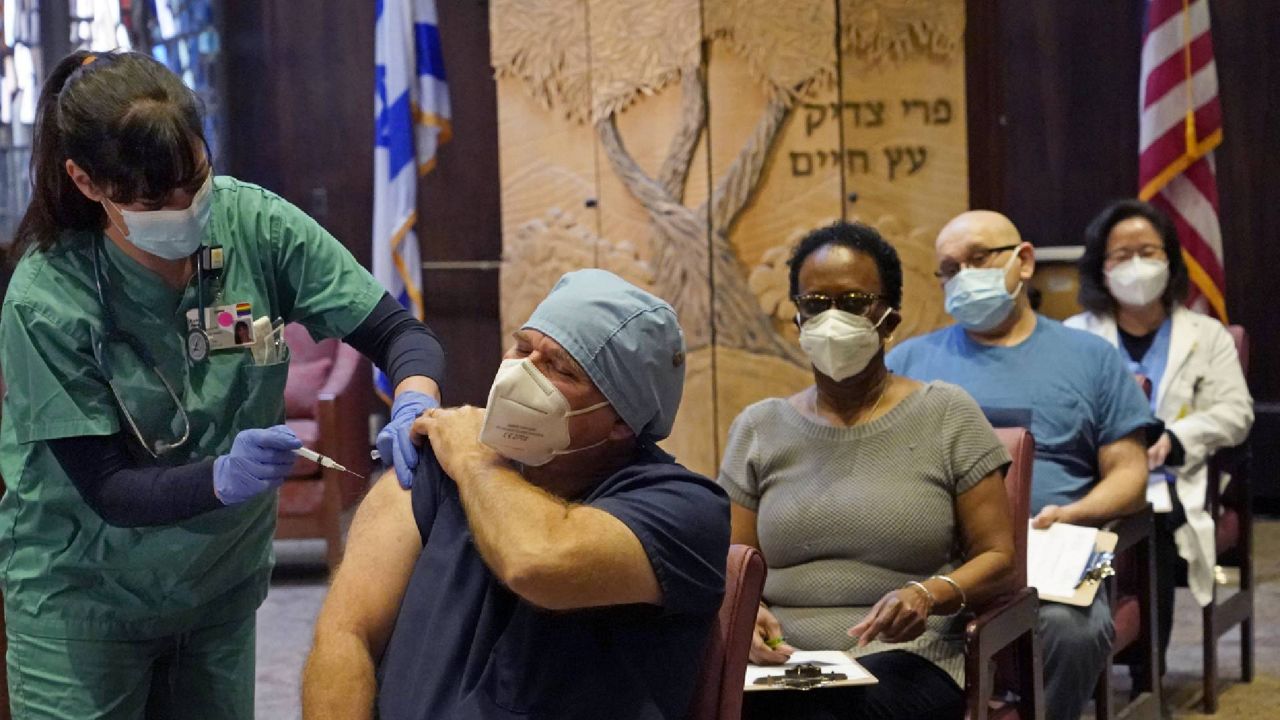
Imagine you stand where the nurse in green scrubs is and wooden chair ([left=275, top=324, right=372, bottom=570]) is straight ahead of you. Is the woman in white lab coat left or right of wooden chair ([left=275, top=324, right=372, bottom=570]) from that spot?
right

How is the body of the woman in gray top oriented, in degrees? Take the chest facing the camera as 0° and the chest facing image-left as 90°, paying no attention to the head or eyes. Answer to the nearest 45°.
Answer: approximately 45°

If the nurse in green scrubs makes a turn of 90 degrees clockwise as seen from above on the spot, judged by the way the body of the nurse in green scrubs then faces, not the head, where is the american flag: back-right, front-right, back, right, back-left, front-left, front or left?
back

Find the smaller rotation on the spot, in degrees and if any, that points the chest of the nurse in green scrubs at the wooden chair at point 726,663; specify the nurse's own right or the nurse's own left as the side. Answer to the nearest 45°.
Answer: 0° — they already face it

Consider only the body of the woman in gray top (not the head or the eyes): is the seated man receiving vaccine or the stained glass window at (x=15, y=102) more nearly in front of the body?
the seated man receiving vaccine

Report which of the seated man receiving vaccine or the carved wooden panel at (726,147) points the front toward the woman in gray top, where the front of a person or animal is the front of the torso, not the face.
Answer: the carved wooden panel
